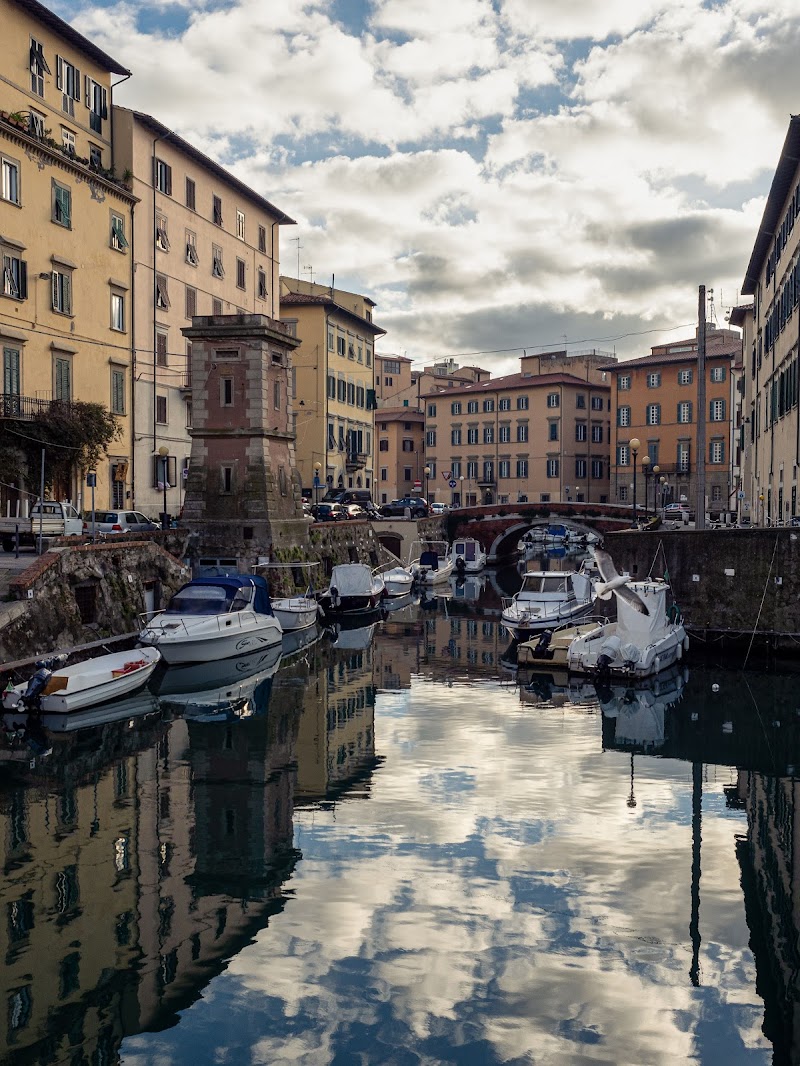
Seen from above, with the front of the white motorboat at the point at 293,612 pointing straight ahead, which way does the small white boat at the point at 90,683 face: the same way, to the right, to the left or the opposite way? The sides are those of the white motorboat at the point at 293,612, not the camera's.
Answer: the opposite way

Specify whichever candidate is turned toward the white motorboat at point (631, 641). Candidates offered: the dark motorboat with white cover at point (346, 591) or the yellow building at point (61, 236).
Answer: the yellow building

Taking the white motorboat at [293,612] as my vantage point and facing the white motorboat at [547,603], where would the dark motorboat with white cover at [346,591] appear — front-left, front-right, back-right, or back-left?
front-left

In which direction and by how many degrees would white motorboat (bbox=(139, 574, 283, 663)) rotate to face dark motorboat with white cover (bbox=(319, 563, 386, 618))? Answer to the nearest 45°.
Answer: approximately 180°

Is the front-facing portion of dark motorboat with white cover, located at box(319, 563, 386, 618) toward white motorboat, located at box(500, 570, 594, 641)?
no

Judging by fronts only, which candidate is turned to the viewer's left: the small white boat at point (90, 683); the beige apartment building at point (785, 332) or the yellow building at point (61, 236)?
the beige apartment building

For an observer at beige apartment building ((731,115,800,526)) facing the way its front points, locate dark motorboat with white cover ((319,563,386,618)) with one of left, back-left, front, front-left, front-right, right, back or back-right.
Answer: front

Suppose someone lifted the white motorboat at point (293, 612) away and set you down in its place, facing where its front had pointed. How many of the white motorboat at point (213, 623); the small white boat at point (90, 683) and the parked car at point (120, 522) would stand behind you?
0

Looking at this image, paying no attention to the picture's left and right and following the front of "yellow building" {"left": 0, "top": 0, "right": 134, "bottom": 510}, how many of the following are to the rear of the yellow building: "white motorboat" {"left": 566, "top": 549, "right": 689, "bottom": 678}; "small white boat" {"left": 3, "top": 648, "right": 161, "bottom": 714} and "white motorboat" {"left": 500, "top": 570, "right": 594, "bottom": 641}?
0

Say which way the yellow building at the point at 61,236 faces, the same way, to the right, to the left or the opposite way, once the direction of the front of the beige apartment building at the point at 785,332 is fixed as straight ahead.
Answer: the opposite way

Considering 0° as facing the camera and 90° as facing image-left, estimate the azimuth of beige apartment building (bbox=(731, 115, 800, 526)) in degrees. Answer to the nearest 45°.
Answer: approximately 90°

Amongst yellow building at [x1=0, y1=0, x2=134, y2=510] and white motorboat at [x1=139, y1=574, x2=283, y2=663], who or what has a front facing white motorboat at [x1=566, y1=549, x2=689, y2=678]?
the yellow building

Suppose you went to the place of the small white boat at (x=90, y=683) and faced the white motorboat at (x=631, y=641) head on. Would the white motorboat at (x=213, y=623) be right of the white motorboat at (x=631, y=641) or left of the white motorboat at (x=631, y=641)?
left

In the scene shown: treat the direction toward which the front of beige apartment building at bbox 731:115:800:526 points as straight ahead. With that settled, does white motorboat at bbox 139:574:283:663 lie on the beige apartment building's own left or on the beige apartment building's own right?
on the beige apartment building's own left

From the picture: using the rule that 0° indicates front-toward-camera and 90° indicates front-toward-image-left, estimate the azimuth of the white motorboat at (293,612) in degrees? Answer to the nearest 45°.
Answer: approximately 45°

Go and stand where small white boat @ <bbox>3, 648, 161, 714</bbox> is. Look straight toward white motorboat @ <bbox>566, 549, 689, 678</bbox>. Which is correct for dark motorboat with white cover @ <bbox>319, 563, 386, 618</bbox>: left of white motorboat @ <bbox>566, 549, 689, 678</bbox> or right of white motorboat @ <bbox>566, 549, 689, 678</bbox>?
left
